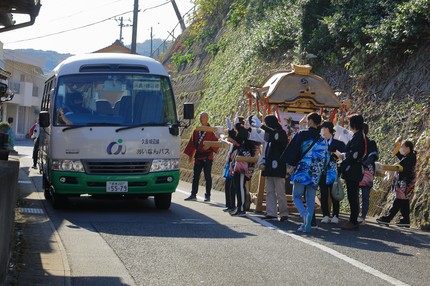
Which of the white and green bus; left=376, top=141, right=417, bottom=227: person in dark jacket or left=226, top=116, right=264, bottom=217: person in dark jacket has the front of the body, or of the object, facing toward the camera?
the white and green bus

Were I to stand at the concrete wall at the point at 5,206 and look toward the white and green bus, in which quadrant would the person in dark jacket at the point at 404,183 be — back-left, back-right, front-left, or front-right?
front-right

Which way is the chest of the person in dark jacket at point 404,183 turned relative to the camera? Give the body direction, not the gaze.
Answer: to the viewer's left

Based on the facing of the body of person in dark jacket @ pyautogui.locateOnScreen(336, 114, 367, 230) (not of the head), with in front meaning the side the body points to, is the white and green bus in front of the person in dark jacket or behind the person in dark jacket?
in front

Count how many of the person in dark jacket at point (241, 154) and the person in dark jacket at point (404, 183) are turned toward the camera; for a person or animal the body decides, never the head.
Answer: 0

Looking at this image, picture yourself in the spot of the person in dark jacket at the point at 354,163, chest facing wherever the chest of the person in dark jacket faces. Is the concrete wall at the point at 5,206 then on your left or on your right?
on your left

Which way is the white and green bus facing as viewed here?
toward the camera

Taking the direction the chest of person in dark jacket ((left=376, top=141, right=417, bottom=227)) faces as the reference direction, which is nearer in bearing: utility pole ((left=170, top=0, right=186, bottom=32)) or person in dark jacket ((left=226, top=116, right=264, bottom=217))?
the person in dark jacket

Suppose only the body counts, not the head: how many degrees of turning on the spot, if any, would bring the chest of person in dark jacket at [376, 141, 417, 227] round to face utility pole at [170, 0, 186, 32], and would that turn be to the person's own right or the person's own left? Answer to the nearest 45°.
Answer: approximately 45° to the person's own right

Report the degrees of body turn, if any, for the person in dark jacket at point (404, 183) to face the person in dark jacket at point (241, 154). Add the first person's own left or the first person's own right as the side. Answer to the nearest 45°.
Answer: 0° — they already face them

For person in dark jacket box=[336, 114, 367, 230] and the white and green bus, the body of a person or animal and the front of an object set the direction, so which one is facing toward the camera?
the white and green bus

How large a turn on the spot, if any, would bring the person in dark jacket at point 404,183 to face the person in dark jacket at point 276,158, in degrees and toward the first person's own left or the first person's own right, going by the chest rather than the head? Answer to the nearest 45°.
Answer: approximately 45° to the first person's own left
